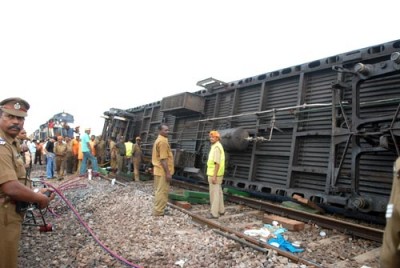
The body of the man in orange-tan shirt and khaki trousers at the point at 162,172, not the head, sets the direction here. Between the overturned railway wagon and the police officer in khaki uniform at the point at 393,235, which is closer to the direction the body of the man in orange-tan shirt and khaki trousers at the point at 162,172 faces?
the overturned railway wagon

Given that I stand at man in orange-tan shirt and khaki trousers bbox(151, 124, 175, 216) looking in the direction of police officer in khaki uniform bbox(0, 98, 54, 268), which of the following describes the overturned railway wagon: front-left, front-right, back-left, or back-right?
back-left

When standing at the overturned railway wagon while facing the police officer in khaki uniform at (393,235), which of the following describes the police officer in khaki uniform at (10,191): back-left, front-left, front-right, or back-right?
front-right

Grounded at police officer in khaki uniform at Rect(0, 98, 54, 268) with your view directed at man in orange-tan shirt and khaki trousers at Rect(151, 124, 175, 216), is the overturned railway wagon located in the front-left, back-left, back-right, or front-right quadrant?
front-right

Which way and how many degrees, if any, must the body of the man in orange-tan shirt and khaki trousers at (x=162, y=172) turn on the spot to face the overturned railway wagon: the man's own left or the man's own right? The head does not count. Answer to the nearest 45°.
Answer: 0° — they already face it

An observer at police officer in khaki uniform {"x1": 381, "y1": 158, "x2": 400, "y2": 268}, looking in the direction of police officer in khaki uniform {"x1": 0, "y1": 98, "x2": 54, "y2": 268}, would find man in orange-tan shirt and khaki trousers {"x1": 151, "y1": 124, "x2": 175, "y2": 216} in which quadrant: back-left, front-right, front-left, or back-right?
front-right

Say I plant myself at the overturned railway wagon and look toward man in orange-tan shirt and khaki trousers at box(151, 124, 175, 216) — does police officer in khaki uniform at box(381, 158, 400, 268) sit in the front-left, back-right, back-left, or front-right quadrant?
front-left

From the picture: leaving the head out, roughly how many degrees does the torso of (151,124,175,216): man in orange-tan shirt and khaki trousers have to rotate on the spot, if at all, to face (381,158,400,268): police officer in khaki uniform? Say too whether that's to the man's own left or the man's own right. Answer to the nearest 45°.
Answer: approximately 90° to the man's own right

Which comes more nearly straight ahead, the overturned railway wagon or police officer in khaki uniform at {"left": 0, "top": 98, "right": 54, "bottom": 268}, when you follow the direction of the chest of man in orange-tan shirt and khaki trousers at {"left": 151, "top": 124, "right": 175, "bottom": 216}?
the overturned railway wagon
